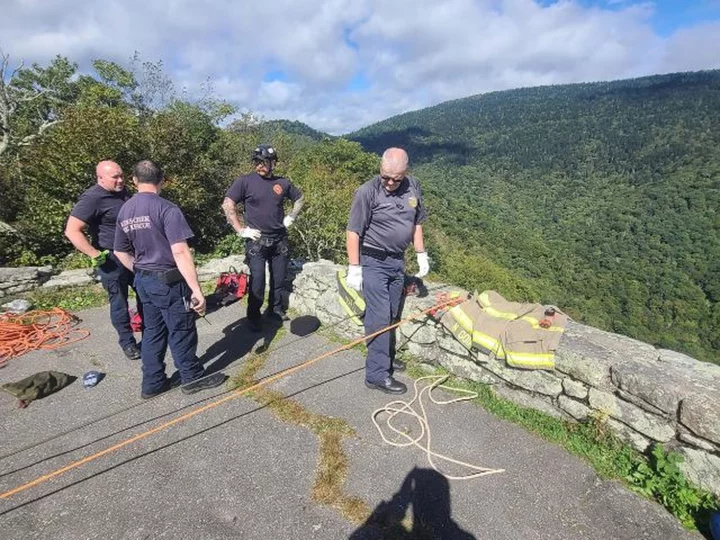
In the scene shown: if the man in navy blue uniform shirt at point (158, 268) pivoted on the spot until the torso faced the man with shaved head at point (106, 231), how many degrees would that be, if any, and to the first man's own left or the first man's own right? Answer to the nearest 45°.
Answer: approximately 45° to the first man's own left

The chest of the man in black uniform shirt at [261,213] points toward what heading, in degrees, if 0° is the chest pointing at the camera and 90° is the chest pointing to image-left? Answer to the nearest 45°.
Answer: approximately 0°

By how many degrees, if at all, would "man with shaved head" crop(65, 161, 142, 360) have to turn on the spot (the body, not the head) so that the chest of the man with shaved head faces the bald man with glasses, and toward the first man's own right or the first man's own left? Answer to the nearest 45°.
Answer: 0° — they already face them

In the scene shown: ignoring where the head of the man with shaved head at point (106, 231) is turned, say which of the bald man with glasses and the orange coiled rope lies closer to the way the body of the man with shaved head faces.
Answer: the bald man with glasses

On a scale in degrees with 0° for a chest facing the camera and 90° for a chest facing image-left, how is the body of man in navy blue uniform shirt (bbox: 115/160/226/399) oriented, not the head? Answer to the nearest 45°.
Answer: approximately 225°

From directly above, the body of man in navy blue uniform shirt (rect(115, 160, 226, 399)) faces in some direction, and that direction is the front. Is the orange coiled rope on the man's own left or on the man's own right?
on the man's own left

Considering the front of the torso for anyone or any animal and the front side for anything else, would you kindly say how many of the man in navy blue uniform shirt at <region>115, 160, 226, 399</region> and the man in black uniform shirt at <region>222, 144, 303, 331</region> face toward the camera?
1
